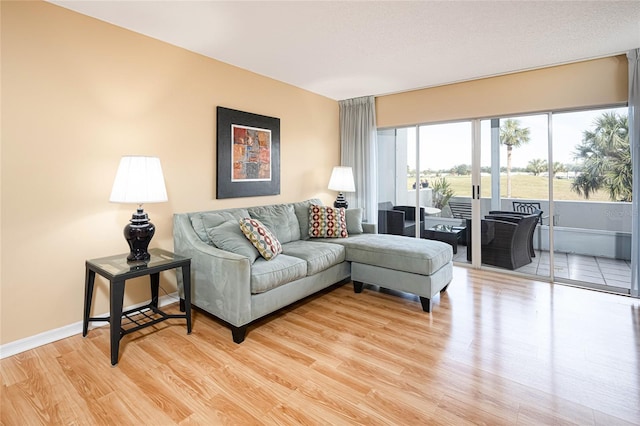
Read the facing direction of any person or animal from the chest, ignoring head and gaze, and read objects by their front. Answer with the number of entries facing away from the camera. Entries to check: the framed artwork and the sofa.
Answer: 0

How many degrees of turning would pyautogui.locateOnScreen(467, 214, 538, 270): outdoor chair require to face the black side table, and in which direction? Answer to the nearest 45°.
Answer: approximately 90° to its left

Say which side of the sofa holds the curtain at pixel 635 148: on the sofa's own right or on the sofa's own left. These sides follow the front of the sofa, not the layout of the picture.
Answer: on the sofa's own left

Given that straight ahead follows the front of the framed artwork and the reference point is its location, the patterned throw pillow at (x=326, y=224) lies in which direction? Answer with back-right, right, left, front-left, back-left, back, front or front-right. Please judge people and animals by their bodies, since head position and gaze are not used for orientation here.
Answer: front-left

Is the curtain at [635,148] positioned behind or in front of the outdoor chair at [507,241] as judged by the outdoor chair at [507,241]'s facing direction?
behind

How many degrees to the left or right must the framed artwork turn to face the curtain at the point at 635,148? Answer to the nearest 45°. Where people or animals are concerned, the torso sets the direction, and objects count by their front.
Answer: approximately 45° to its left

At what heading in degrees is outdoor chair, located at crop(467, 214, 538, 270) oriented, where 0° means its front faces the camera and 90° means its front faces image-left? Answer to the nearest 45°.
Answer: approximately 135°

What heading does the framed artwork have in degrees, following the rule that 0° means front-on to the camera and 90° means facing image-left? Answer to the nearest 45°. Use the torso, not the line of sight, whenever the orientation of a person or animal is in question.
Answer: approximately 315°

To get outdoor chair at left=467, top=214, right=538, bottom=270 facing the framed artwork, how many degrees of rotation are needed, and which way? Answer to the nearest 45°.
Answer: approximately 90° to its left

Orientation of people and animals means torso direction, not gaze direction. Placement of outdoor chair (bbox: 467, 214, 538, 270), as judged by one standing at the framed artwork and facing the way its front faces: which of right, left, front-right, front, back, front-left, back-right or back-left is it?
front-left

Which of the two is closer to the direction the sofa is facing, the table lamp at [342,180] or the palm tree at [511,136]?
the palm tree

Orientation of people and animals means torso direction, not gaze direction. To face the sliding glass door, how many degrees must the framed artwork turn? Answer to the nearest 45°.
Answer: approximately 45° to its left

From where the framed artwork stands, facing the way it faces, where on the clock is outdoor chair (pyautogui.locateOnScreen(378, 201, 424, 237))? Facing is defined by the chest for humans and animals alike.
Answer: The outdoor chair is roughly at 10 o'clock from the framed artwork.

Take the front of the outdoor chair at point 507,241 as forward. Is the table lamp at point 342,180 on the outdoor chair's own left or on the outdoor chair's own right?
on the outdoor chair's own left
